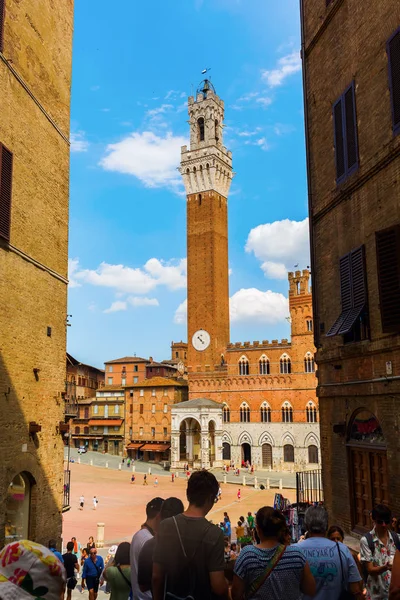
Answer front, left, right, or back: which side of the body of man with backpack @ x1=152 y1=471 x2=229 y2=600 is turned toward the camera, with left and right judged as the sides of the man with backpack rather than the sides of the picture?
back

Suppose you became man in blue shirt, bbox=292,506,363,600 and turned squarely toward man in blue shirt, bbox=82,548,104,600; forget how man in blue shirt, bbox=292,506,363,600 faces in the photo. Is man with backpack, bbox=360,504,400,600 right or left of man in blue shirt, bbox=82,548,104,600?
right

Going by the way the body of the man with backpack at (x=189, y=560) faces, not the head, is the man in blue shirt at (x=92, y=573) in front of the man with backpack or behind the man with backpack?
in front

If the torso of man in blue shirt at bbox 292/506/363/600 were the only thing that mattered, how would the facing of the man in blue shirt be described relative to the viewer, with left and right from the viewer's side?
facing away from the viewer

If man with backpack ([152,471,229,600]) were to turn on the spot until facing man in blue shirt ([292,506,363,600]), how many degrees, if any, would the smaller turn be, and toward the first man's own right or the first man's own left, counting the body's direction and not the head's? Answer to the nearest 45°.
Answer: approximately 45° to the first man's own right

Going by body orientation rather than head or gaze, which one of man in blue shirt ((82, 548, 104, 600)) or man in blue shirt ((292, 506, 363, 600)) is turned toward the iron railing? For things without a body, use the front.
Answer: man in blue shirt ((292, 506, 363, 600))
